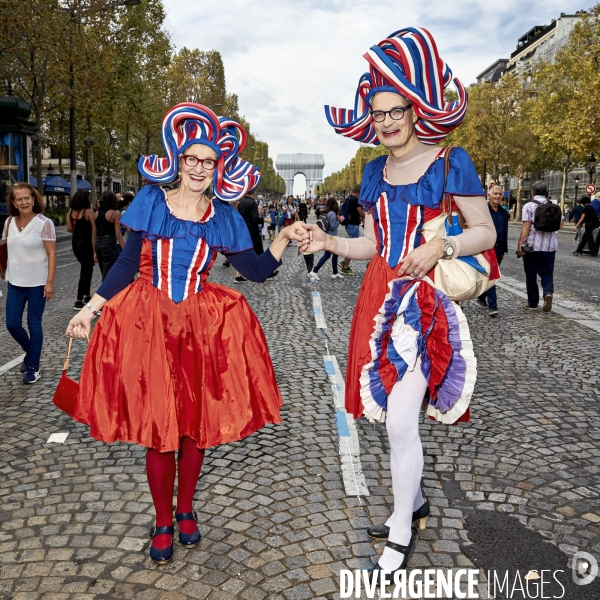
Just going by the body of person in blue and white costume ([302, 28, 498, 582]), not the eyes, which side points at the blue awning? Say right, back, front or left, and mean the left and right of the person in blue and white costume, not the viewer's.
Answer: right

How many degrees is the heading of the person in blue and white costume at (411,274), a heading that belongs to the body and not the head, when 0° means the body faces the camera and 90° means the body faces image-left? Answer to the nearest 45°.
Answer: approximately 45°

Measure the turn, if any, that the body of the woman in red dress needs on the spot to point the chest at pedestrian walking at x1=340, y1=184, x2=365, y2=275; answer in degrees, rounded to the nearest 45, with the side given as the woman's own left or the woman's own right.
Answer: approximately 180°

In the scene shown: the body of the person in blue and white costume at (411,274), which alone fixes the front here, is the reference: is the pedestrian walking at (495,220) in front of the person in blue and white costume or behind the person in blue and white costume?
behind

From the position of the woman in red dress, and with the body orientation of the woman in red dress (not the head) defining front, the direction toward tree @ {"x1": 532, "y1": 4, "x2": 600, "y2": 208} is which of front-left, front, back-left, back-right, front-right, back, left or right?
back-left

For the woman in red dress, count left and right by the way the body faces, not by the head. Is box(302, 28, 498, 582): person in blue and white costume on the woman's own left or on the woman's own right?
on the woman's own left

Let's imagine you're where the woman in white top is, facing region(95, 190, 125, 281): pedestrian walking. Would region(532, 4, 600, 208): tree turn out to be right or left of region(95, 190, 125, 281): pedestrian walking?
right

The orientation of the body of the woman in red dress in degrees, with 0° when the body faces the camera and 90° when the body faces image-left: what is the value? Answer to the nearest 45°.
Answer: approximately 0°
